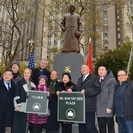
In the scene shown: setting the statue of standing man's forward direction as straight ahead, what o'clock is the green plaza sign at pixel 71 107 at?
The green plaza sign is roughly at 12 o'clock from the statue of standing man.

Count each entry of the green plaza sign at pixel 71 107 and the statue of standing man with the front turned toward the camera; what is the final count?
2

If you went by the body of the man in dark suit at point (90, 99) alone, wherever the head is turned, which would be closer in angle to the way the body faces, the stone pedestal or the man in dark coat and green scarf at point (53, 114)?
the man in dark coat and green scarf

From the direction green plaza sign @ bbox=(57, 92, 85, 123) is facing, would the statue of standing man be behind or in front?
behind

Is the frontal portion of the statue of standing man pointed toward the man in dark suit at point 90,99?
yes

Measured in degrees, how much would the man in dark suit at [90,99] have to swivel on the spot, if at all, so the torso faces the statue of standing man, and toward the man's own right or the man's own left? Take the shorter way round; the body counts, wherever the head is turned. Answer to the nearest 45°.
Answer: approximately 135° to the man's own right

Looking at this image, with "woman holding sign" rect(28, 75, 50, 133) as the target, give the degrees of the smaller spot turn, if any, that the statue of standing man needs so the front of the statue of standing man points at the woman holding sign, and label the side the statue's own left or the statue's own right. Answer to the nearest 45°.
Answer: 0° — it already faces them

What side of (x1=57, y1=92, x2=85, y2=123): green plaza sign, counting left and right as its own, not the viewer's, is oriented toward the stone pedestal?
back

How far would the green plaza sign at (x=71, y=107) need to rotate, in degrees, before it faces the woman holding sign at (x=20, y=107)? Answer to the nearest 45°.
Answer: approximately 90° to its right
